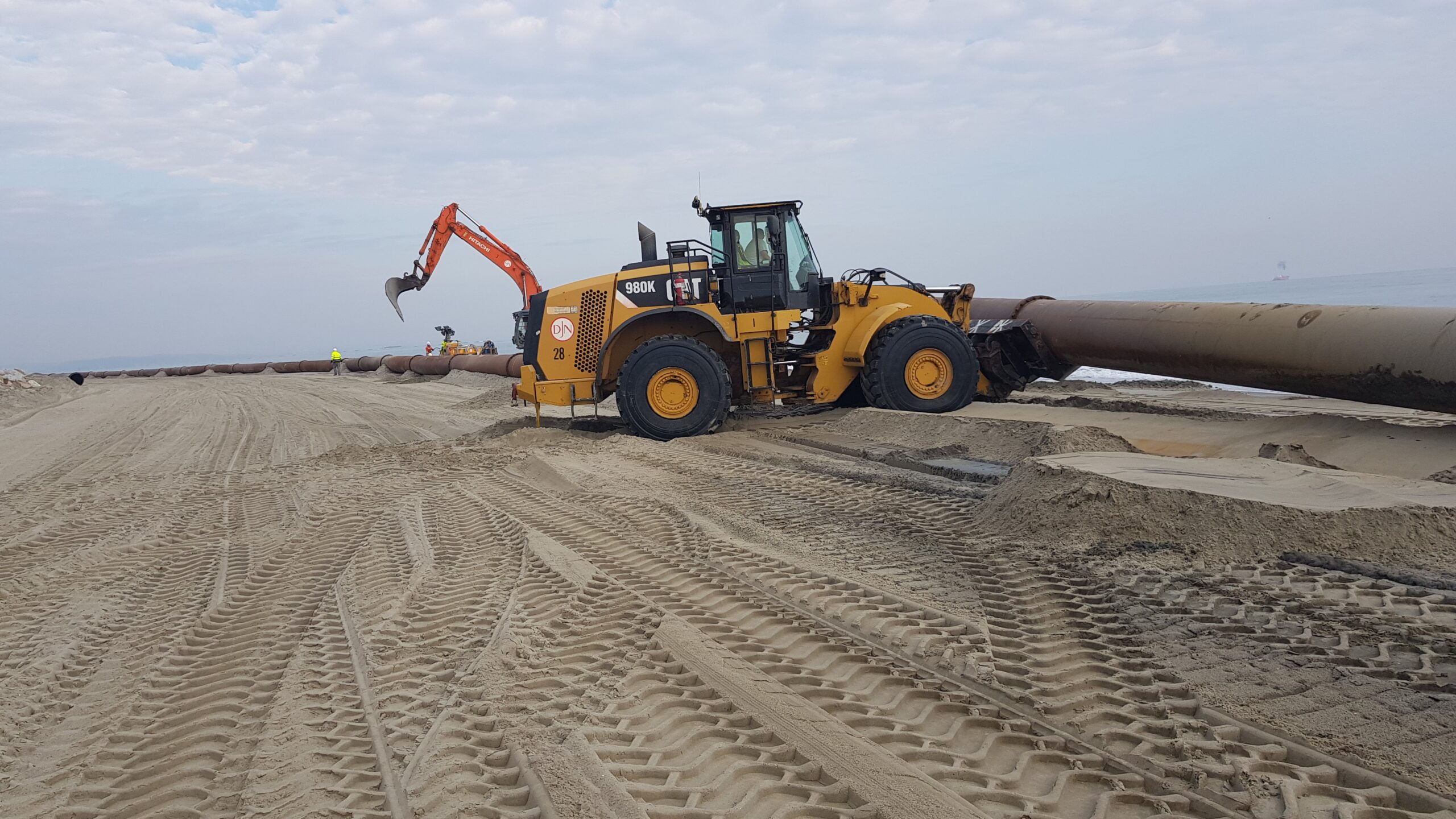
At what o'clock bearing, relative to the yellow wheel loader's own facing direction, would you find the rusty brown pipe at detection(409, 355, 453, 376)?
The rusty brown pipe is roughly at 8 o'clock from the yellow wheel loader.

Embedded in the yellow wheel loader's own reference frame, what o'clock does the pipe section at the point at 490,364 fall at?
The pipe section is roughly at 8 o'clock from the yellow wheel loader.

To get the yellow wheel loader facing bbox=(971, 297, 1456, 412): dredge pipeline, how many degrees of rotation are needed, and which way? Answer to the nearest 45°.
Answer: approximately 45° to its right

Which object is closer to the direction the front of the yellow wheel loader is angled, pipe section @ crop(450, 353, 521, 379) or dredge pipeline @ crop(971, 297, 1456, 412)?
the dredge pipeline

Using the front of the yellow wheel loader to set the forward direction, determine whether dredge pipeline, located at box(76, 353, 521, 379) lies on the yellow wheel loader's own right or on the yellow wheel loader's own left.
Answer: on the yellow wheel loader's own left

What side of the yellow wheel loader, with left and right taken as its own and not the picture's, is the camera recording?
right
